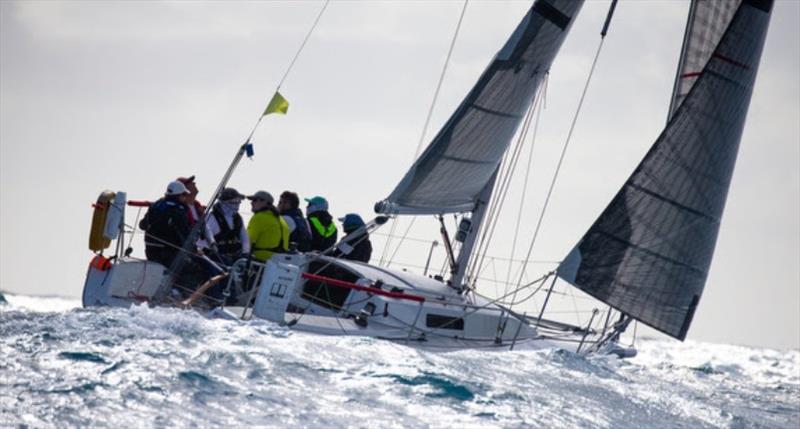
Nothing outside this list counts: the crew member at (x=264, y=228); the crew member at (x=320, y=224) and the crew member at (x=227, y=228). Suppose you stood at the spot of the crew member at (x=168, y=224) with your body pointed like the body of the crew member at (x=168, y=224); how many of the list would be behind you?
0

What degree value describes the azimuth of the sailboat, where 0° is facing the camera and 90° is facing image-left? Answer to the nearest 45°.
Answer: approximately 225°

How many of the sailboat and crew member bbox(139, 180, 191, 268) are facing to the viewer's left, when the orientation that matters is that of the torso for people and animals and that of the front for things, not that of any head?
0
